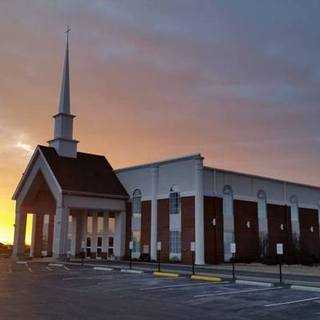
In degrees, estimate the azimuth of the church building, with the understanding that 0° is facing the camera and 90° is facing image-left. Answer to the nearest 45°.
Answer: approximately 45°
